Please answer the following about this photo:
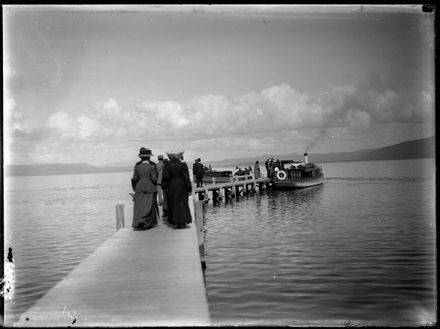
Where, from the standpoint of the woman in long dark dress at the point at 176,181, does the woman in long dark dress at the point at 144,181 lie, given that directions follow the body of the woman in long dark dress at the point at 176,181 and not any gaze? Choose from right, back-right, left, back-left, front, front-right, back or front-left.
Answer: left

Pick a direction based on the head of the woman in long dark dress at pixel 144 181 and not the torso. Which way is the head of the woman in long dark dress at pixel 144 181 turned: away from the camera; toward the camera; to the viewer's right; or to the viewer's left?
away from the camera

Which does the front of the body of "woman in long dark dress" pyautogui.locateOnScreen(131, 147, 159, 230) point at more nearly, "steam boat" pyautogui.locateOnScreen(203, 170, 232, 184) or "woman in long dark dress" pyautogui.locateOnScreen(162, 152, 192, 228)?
the steam boat

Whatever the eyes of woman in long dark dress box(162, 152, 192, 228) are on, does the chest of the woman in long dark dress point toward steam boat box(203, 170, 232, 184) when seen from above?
yes

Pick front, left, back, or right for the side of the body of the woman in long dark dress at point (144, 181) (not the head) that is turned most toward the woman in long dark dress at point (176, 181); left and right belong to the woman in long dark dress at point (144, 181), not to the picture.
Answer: right

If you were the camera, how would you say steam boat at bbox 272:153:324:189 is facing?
facing away from the viewer and to the right of the viewer

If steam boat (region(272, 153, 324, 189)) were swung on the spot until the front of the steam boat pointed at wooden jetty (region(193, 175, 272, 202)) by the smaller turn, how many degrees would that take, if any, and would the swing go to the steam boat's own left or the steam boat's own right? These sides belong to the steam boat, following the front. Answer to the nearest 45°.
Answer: approximately 180°

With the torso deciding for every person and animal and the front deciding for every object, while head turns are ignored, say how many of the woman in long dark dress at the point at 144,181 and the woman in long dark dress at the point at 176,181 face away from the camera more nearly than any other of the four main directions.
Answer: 2

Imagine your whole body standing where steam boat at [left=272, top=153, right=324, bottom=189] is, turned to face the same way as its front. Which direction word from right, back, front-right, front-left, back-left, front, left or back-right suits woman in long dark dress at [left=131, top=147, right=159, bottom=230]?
back-right

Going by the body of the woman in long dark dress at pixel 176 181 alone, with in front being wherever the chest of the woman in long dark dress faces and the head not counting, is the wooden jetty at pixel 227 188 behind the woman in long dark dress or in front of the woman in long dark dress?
in front

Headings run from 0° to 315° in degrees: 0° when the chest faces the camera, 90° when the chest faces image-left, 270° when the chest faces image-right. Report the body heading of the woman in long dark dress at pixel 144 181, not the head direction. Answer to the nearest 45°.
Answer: approximately 180°

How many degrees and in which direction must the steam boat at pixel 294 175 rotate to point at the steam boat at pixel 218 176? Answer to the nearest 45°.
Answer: approximately 180°

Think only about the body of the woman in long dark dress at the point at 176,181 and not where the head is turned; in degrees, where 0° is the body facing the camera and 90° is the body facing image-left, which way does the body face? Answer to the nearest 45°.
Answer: approximately 180°

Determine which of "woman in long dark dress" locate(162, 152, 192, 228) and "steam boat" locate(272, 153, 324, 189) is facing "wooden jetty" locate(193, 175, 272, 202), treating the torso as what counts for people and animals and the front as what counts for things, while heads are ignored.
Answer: the woman in long dark dress
